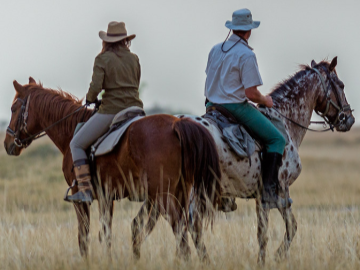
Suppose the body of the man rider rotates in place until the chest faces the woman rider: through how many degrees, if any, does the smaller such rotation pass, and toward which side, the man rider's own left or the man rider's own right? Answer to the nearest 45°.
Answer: approximately 135° to the man rider's own left

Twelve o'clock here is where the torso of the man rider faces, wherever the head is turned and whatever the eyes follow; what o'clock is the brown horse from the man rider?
The brown horse is roughly at 6 o'clock from the man rider.

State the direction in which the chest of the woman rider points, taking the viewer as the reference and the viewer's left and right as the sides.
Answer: facing away from the viewer and to the left of the viewer

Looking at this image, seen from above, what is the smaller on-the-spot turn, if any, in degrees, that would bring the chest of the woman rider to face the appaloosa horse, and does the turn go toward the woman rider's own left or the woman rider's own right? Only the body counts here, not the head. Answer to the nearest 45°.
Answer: approximately 135° to the woman rider's own right

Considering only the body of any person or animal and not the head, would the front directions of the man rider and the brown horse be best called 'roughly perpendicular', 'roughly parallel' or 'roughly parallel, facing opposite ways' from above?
roughly perpendicular

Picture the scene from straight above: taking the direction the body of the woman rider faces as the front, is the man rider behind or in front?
behind

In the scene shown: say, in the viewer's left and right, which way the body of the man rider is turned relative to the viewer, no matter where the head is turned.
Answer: facing away from the viewer and to the right of the viewer

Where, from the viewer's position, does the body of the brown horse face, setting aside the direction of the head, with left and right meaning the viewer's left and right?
facing away from the viewer and to the left of the viewer
